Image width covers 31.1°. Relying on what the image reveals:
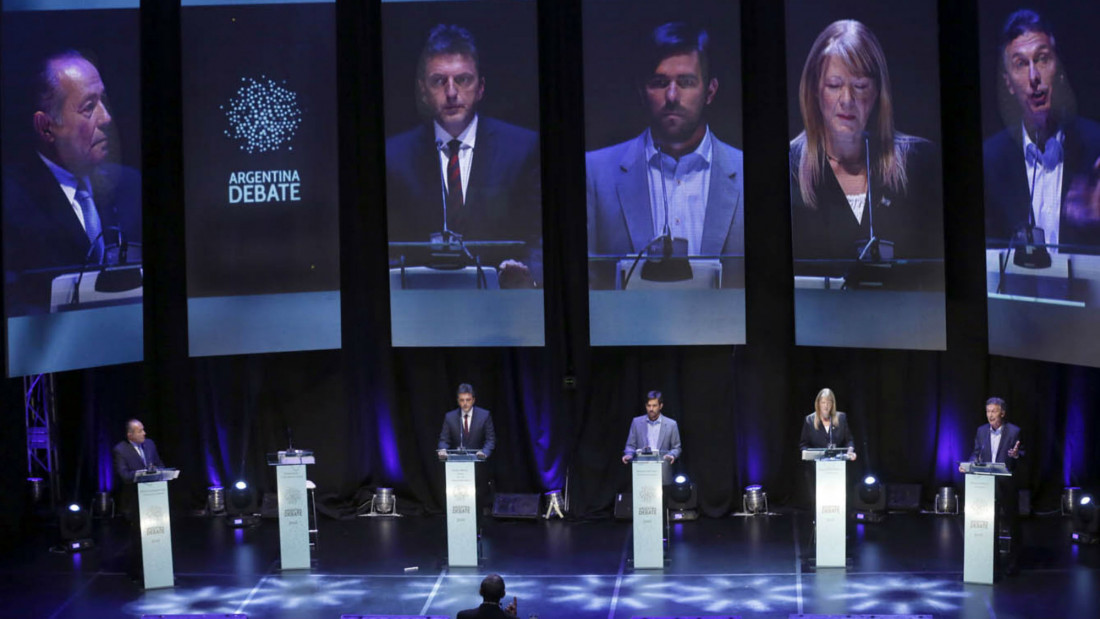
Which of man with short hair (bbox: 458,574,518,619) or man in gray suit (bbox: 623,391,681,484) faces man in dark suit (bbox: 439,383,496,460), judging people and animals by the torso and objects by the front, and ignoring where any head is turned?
the man with short hair

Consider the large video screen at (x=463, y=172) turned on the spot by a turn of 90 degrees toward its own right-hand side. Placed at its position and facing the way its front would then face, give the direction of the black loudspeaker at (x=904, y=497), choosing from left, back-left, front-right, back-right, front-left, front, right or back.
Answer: back

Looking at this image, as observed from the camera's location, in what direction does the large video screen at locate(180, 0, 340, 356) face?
facing the viewer

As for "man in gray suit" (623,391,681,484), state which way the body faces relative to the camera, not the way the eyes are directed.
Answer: toward the camera

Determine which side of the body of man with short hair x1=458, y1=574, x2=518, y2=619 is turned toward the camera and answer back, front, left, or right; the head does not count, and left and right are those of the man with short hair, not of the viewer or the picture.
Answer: back

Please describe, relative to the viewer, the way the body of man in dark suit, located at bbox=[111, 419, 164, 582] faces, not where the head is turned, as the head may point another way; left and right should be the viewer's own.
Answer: facing the viewer and to the right of the viewer

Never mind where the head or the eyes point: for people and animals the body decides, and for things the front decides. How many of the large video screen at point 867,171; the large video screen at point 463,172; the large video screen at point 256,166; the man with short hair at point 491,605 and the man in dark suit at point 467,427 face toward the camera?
4

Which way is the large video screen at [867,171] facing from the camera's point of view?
toward the camera

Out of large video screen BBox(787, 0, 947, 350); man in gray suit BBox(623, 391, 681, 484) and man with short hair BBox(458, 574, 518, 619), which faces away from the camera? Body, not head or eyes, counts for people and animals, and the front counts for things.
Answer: the man with short hair

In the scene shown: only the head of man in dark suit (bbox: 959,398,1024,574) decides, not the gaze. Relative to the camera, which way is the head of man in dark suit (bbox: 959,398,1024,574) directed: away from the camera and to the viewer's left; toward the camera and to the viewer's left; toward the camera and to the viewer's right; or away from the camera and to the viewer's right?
toward the camera and to the viewer's left

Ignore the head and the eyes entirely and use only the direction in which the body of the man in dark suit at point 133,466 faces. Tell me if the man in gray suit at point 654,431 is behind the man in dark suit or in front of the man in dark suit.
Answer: in front

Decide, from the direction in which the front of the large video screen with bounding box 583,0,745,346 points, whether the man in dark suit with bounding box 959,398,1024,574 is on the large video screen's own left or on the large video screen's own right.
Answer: on the large video screen's own left
